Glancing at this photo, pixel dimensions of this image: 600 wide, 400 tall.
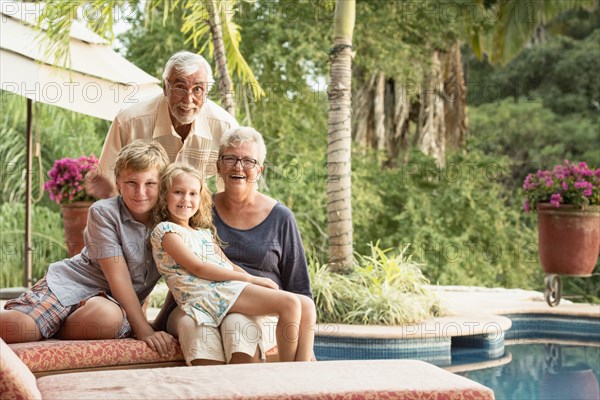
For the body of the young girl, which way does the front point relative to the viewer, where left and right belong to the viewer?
facing the viewer and to the right of the viewer

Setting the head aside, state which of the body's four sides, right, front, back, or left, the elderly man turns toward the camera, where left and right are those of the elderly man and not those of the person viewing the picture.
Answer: front

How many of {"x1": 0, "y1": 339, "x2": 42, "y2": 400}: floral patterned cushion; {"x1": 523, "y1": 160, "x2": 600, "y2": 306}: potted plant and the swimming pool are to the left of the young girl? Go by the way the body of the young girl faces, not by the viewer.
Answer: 2

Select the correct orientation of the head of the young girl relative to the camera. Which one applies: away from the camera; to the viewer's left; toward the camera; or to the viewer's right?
toward the camera

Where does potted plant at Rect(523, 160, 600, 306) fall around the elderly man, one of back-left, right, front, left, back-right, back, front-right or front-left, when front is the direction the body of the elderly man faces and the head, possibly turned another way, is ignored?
back-left

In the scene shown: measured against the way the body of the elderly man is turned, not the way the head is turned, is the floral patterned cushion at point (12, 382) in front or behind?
in front

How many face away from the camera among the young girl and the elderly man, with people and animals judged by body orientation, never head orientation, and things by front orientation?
0

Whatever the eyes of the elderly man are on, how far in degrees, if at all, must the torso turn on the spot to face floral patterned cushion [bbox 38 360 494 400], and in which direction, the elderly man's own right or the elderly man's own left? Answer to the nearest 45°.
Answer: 0° — they already face it

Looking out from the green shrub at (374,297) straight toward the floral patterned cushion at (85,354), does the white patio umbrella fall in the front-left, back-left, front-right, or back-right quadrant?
front-right

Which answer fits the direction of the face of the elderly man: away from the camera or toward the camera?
toward the camera

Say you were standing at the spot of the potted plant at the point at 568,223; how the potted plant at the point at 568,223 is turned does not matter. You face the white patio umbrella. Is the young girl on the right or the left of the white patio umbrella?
left
